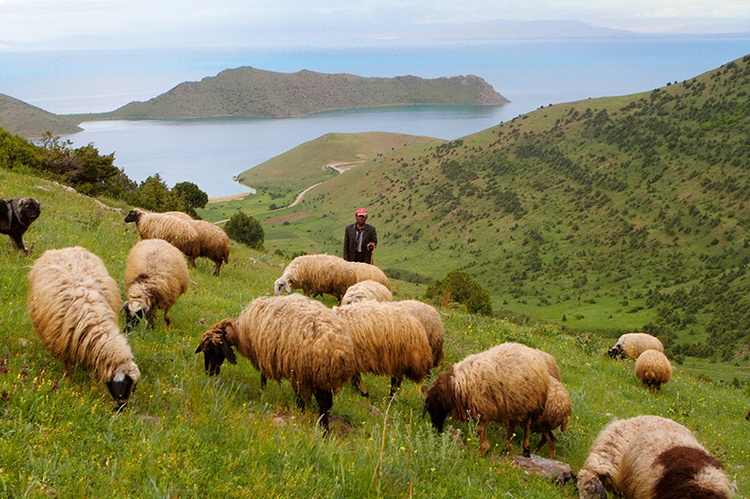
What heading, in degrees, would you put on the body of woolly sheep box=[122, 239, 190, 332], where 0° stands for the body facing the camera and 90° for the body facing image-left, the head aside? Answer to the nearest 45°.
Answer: approximately 45°

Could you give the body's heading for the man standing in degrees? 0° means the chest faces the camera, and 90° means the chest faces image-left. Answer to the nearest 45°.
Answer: approximately 0°

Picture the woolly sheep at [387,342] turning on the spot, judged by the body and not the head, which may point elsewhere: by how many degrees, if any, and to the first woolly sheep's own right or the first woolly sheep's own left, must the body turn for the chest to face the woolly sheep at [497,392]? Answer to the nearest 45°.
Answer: approximately 135° to the first woolly sheep's own left

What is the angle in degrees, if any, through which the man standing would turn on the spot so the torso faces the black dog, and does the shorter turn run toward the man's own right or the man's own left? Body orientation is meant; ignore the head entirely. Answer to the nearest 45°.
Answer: approximately 45° to the man's own right

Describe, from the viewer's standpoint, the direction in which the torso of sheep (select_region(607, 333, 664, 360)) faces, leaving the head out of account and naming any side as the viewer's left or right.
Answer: facing to the left of the viewer

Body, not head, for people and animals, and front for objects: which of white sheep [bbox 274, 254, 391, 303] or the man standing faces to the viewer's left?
the white sheep

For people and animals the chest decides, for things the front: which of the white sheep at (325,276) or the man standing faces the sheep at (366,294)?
the man standing

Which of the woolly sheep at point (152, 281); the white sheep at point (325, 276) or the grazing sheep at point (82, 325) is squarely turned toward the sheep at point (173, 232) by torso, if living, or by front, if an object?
the white sheep

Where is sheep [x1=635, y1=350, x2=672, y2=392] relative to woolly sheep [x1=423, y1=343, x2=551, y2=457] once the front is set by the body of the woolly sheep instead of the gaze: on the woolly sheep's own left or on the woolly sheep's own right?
on the woolly sheep's own right

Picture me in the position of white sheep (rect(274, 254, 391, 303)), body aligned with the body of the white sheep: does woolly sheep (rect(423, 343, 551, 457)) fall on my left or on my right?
on my left

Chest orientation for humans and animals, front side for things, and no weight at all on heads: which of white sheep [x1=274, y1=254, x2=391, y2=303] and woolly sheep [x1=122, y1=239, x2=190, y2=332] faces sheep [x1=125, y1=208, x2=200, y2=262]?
the white sheep

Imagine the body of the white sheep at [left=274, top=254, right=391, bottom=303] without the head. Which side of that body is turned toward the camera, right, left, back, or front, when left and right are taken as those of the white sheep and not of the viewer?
left
